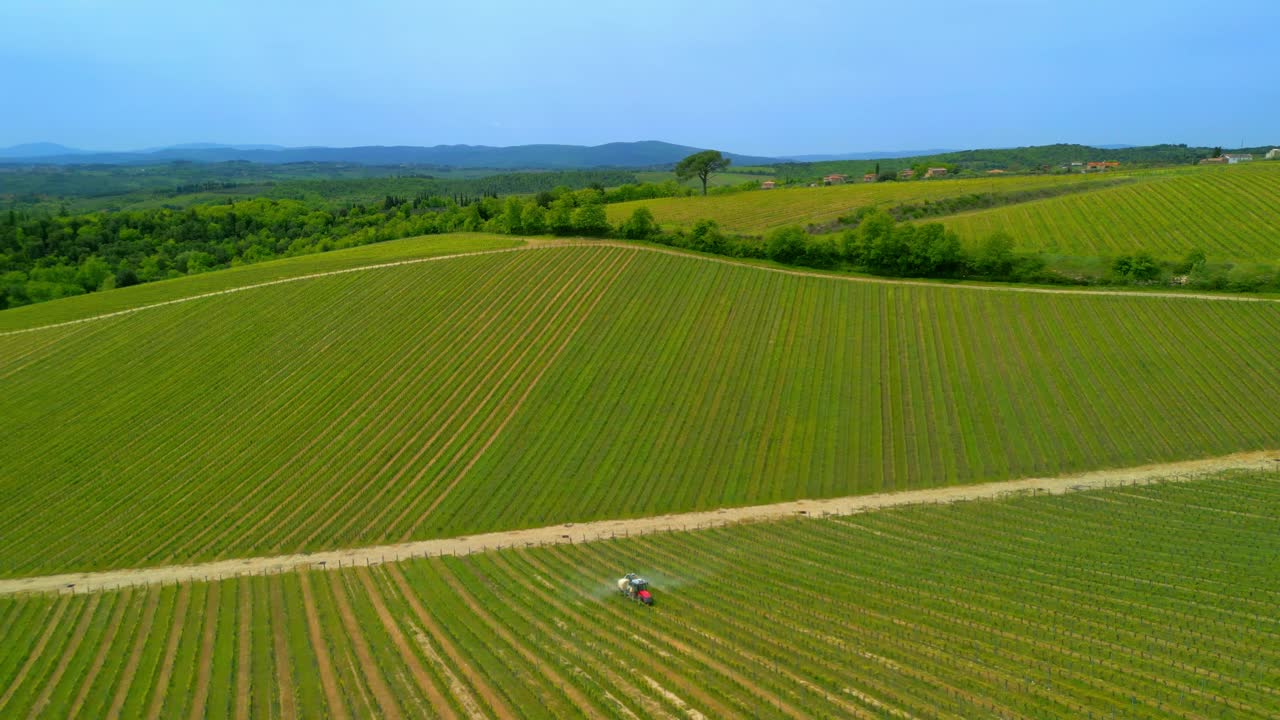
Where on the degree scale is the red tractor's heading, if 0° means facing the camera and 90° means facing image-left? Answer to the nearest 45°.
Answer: approximately 315°
